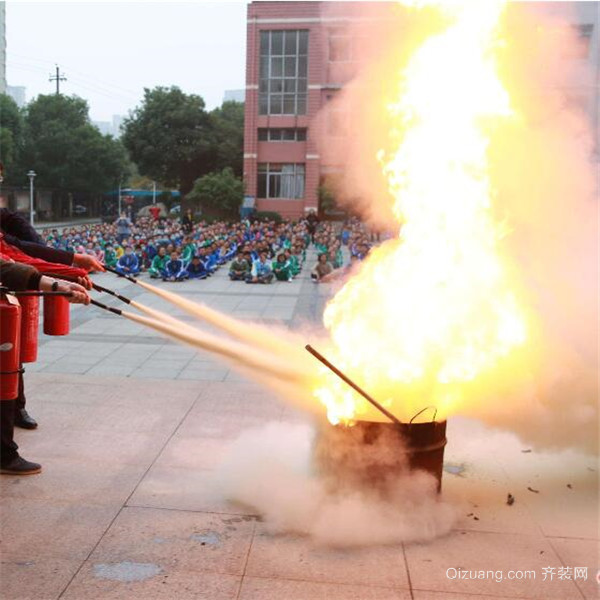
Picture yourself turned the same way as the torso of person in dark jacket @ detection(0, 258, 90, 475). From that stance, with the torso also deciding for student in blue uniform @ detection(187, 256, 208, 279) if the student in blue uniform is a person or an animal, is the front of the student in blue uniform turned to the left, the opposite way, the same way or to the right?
to the right

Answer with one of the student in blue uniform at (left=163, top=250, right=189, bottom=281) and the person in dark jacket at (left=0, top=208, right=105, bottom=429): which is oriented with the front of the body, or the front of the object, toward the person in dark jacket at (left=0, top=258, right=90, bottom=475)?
the student in blue uniform

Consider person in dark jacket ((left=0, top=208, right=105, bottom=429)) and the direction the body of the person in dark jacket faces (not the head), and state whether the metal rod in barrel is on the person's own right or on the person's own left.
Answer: on the person's own right

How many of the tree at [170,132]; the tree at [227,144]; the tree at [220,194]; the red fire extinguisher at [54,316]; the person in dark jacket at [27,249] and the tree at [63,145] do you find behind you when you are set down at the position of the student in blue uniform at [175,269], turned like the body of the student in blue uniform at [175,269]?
4

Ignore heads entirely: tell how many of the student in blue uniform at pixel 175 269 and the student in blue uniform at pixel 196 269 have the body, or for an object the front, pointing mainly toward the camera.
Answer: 2

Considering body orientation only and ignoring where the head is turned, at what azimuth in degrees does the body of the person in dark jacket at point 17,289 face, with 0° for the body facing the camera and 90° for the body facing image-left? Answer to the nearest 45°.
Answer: approximately 270°

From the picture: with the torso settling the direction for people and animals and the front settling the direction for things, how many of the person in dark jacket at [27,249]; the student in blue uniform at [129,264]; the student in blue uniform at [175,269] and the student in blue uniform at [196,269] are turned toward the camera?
3

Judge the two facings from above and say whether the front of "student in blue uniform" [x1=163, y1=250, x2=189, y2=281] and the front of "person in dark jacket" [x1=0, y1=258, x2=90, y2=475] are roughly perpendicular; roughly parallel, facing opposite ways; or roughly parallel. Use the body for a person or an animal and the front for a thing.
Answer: roughly perpendicular

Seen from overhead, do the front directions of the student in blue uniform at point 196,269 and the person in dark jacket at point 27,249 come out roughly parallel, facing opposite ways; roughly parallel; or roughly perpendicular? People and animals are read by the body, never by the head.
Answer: roughly perpendicular

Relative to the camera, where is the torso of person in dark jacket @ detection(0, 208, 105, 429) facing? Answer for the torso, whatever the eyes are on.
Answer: to the viewer's right

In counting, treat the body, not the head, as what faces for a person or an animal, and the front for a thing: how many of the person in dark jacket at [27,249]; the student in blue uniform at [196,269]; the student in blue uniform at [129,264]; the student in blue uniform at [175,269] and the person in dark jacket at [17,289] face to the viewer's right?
2

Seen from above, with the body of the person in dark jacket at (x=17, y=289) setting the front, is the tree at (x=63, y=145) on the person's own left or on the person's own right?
on the person's own left

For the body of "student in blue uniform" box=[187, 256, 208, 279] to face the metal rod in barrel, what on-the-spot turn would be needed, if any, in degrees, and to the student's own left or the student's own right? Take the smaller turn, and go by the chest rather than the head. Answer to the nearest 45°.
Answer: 0° — they already face it
